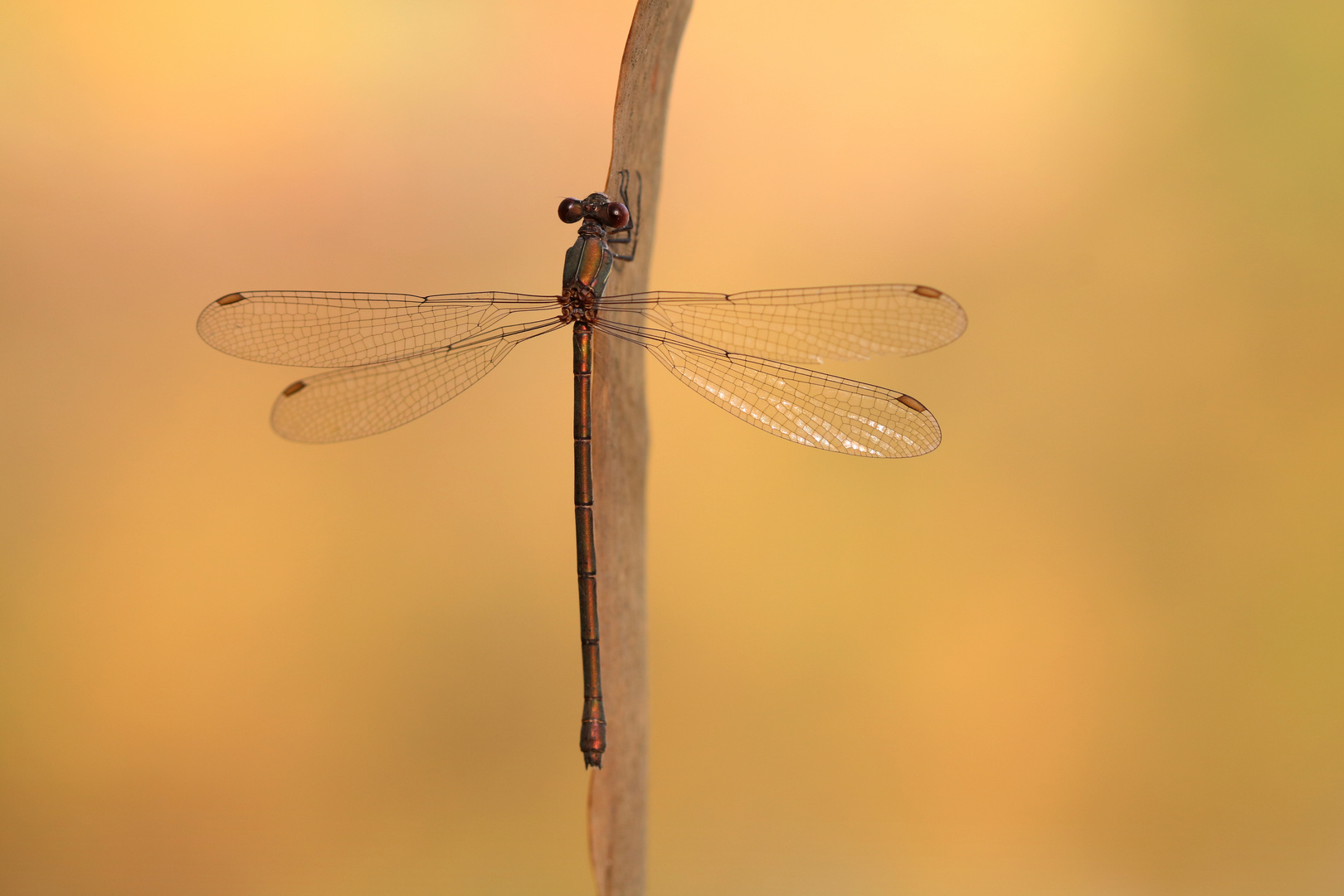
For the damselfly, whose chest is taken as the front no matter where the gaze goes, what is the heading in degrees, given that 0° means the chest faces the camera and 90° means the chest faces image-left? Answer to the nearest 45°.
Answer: approximately 180°
